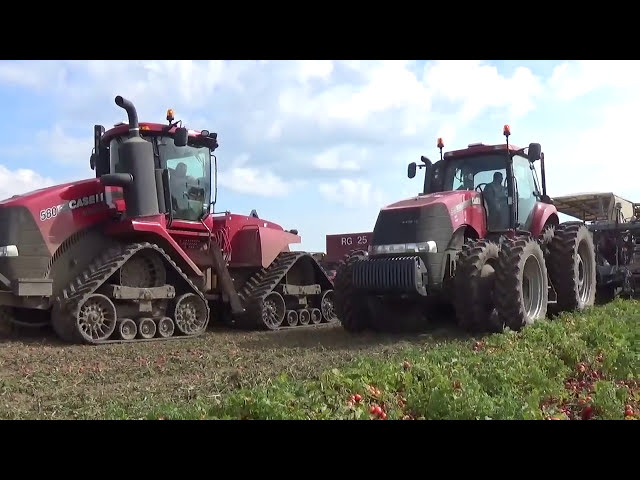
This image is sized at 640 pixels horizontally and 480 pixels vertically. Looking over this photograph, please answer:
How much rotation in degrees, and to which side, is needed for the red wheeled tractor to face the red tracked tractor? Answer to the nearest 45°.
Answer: approximately 45° to its right

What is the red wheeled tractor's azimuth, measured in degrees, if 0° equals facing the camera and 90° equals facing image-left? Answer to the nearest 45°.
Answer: approximately 45°
